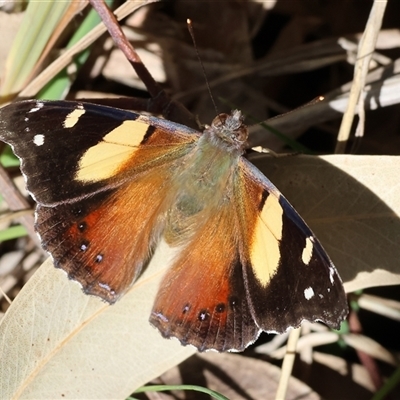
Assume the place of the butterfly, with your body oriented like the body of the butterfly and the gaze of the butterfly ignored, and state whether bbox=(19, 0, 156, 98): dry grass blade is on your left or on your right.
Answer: on your left

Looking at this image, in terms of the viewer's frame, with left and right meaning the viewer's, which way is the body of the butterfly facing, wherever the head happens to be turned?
facing away from the viewer and to the right of the viewer
